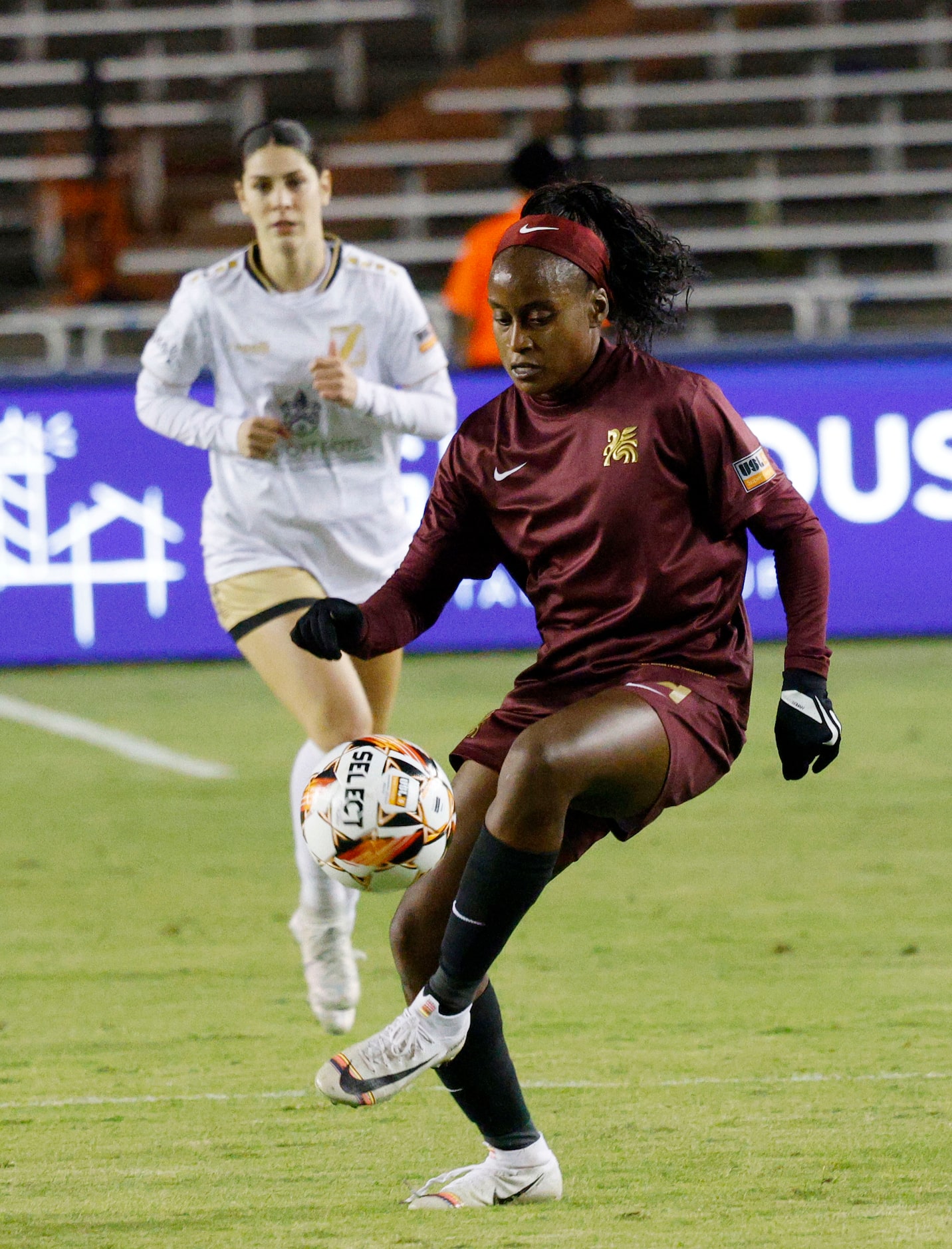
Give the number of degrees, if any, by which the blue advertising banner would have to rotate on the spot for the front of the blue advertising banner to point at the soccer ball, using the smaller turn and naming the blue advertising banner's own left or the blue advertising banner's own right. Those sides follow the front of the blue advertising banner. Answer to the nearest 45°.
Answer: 0° — it already faces it

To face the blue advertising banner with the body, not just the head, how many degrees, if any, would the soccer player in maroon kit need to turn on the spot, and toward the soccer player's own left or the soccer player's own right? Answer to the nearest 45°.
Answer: approximately 135° to the soccer player's own right

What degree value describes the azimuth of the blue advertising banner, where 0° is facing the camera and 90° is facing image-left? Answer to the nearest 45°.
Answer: approximately 0°

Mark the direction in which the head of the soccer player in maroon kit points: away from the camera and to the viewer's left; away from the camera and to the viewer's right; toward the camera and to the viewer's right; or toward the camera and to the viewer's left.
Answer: toward the camera and to the viewer's left

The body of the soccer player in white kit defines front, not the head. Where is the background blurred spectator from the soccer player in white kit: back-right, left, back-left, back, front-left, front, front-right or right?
back

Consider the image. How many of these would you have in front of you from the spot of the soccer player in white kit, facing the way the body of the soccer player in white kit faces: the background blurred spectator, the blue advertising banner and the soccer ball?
1

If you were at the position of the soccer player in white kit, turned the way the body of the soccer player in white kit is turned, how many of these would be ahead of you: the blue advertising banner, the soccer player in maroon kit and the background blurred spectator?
1

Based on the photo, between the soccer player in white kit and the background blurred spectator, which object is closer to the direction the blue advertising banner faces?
the soccer player in white kit

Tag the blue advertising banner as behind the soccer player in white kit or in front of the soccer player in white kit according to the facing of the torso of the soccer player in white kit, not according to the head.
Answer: behind

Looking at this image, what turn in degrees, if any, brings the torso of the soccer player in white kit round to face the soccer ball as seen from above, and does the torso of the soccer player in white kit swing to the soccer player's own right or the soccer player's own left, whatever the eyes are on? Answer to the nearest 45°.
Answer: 0° — they already face it

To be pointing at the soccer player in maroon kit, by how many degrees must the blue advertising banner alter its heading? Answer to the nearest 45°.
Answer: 0° — it already faces them

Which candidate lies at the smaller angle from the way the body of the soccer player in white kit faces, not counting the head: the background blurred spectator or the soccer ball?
the soccer ball

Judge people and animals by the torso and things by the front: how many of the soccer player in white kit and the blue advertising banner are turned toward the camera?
2
